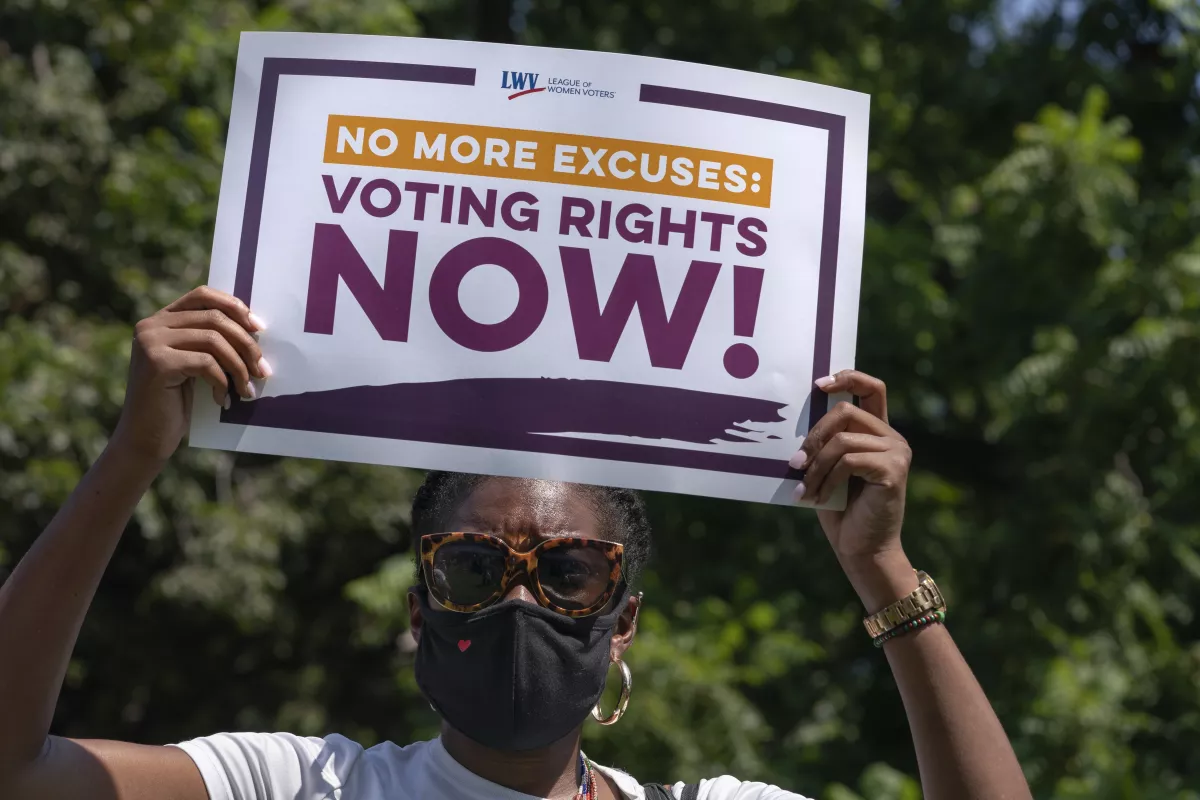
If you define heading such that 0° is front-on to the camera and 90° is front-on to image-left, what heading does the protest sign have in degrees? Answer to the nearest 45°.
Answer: approximately 0°

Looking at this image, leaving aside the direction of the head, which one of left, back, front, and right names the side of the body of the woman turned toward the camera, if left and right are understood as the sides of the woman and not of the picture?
front
